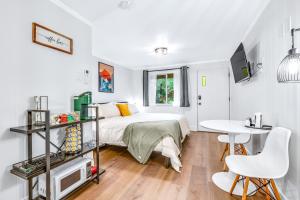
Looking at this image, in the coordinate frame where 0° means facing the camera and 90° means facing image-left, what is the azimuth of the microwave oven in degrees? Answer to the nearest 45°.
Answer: approximately 315°

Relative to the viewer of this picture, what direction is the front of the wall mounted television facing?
facing the viewer and to the left of the viewer

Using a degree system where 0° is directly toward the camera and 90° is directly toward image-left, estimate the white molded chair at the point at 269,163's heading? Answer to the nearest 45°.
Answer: approximately 90°

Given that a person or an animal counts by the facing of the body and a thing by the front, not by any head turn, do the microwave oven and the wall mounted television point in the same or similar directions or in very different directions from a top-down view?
very different directions

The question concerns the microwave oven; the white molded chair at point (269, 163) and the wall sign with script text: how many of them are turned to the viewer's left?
1

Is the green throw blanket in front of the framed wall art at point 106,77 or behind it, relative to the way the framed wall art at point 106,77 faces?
in front

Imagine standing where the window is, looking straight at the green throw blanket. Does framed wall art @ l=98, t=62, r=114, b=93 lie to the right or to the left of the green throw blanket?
right

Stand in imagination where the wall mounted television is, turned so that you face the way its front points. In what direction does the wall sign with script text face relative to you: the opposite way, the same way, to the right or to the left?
the opposite way

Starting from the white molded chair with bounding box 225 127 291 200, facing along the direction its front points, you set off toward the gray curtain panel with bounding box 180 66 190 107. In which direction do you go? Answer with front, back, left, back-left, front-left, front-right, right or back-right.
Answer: front-right

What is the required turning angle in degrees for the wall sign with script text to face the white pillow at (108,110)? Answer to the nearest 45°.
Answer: approximately 90° to its left
